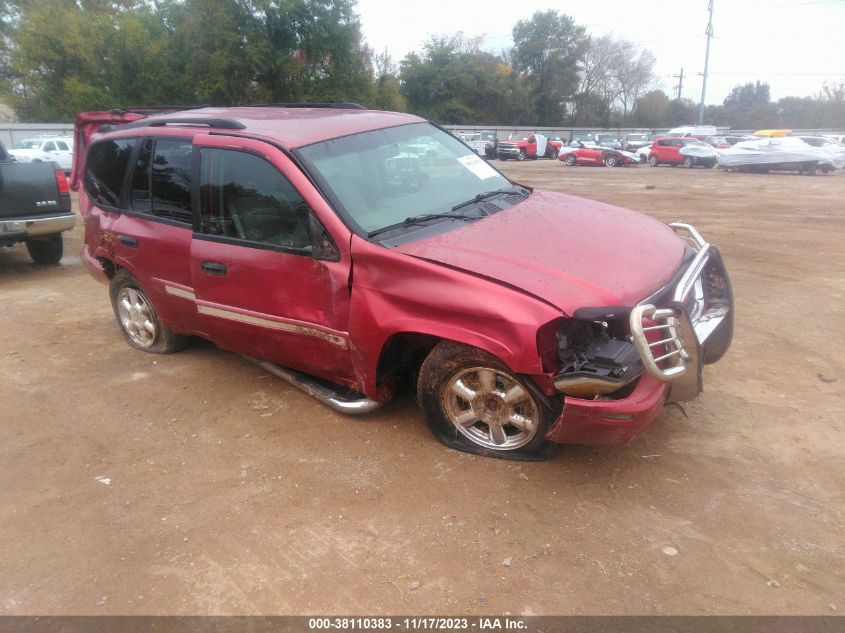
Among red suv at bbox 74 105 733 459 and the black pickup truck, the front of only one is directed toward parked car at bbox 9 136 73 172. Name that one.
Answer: the black pickup truck

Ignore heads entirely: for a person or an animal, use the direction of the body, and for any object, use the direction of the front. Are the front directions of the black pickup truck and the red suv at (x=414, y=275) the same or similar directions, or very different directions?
very different directions

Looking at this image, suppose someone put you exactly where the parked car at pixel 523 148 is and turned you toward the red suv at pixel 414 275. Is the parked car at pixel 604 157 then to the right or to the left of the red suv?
left

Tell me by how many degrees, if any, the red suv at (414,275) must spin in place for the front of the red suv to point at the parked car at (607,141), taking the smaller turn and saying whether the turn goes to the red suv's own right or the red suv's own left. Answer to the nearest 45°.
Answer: approximately 135° to the red suv's own left

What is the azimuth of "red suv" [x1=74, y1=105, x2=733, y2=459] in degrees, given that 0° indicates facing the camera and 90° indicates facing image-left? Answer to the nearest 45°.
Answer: approximately 315°

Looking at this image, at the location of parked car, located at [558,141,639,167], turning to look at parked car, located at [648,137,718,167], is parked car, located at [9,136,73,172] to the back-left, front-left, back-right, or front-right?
back-right

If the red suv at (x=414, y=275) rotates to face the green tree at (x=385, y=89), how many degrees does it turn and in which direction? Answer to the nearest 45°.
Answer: approximately 135° to its left

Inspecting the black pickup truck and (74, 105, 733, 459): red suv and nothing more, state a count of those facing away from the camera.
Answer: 1

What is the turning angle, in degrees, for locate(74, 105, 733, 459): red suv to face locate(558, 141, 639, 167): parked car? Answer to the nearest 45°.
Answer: approximately 135° to its left

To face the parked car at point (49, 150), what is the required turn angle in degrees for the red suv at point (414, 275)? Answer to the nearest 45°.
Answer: approximately 180°

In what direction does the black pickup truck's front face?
away from the camera

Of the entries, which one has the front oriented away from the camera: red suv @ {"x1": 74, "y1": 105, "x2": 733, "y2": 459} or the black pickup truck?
the black pickup truck

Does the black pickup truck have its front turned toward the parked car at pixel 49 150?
yes

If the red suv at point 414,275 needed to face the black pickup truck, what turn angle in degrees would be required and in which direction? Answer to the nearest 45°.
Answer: approximately 180°
